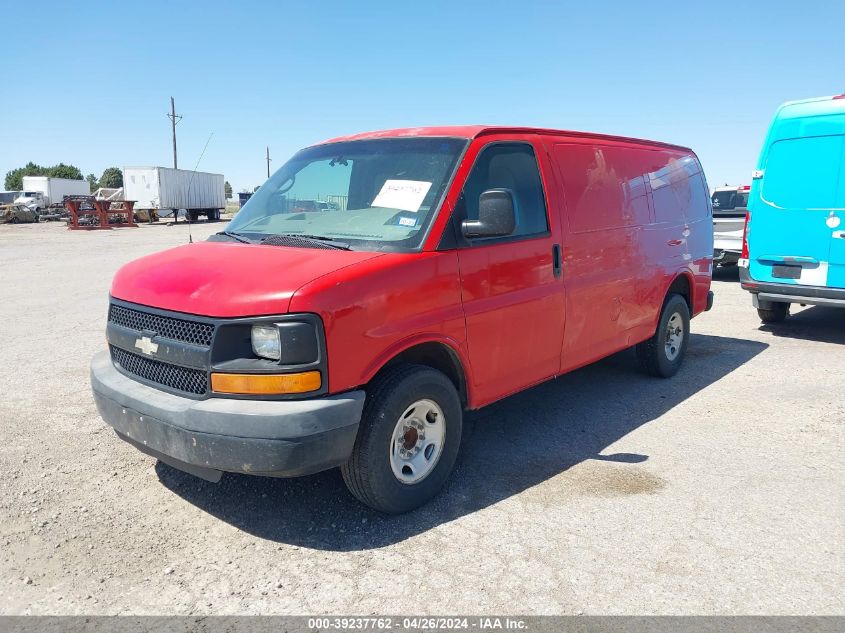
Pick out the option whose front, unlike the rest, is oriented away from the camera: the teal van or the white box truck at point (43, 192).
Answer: the teal van

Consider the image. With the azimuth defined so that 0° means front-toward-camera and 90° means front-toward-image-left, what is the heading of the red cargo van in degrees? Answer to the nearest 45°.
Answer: approximately 45°

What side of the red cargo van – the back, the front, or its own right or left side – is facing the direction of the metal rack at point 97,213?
right

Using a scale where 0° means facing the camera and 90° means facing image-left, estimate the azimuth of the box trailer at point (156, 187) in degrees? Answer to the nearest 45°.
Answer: approximately 45°

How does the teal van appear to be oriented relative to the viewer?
away from the camera

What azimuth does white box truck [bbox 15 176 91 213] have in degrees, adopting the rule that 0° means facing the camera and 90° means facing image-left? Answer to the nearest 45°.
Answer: approximately 45°

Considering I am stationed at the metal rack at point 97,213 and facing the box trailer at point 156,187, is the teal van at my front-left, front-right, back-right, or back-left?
back-right

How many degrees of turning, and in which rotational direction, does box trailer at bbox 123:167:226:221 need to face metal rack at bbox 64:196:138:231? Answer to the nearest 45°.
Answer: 0° — it already faces it

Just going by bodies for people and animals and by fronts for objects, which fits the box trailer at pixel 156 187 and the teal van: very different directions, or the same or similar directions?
very different directions
